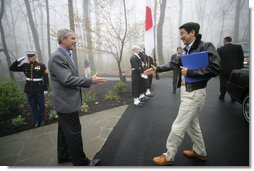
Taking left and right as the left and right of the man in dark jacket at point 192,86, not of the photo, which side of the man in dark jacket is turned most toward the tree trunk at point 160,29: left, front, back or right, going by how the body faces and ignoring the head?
right

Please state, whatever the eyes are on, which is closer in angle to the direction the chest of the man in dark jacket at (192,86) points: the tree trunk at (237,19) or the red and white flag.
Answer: the red and white flag

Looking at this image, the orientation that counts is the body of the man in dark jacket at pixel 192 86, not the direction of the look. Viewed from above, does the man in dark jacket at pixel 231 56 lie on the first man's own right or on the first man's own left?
on the first man's own right

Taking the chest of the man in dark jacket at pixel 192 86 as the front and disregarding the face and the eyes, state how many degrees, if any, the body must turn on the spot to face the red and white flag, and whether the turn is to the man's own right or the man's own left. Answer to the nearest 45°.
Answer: approximately 45° to the man's own right

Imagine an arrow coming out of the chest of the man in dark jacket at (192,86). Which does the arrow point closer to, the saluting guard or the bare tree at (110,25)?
the saluting guard

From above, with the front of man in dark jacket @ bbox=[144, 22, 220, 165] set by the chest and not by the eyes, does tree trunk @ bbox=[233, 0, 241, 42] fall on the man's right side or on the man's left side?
on the man's right side

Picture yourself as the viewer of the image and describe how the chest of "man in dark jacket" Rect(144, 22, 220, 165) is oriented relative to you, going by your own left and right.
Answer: facing to the left of the viewer

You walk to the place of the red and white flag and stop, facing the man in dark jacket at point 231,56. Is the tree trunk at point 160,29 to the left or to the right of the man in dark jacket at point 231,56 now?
left

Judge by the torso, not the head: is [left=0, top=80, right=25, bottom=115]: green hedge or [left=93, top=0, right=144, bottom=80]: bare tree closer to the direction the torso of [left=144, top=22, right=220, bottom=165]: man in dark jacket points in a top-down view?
the green hedge

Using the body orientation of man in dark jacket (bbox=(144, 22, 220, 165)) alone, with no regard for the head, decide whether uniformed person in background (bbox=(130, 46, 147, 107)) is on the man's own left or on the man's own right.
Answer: on the man's own right
